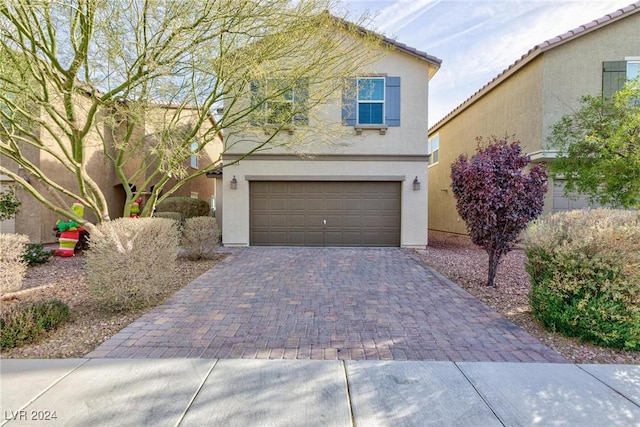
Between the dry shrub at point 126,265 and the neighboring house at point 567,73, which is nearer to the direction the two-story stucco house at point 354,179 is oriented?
the dry shrub

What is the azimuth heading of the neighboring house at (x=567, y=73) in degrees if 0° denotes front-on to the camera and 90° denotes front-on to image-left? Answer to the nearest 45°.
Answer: approximately 0°

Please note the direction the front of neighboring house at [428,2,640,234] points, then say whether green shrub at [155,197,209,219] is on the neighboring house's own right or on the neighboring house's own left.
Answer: on the neighboring house's own right

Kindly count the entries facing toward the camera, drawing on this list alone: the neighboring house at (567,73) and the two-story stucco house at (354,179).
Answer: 2

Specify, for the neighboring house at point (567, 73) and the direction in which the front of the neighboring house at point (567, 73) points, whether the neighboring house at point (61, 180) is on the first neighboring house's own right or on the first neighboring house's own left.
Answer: on the first neighboring house's own right

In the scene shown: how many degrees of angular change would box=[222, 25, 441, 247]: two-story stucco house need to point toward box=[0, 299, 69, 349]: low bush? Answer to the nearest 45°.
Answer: approximately 45° to its right

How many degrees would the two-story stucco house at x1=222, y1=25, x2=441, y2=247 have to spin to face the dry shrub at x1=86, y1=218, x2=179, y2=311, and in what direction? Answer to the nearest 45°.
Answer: approximately 45° to its right

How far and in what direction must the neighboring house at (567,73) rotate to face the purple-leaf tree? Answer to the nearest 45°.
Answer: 0° — it already faces it

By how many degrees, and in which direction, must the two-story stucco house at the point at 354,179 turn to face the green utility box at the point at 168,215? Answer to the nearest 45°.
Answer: approximately 90° to its right

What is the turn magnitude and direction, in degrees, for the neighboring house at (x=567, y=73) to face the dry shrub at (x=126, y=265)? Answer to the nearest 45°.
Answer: approximately 45° to its right

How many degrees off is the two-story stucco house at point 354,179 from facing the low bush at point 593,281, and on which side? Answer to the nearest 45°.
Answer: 0° — it already faces it

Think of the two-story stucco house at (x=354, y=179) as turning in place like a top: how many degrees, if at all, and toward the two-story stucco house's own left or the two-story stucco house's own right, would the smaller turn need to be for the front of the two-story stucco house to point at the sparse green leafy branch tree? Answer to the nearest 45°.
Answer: approximately 45° to the two-story stucco house's own right
